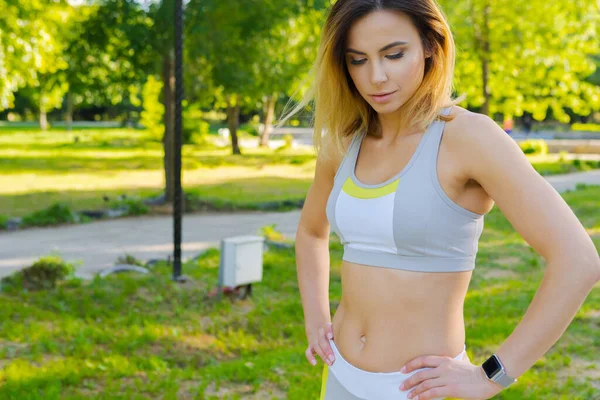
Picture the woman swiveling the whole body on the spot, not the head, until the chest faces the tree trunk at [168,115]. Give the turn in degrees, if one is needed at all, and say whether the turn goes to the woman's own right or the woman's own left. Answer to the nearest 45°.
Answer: approximately 90° to the woman's own right

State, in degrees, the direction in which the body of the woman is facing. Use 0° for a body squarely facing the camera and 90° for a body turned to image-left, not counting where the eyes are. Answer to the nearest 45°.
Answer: approximately 45°

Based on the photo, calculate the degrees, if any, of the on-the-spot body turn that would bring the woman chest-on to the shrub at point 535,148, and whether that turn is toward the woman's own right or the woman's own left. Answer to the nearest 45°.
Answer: approximately 135° to the woman's own right

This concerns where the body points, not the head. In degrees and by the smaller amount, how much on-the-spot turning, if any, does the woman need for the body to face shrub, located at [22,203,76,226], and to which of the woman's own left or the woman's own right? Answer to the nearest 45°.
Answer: approximately 90° to the woman's own right

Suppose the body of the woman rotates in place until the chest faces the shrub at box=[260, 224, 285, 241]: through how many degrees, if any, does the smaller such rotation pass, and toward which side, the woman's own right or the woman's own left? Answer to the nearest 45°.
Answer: approximately 135° to the woman's own right

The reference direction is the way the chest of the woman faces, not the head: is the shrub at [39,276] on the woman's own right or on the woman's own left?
on the woman's own right

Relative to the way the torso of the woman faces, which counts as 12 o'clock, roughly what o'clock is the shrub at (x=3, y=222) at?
The shrub is roughly at 3 o'clock from the woman.

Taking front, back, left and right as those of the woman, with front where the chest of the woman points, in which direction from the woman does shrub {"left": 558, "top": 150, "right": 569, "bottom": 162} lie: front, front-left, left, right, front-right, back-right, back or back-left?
back-right

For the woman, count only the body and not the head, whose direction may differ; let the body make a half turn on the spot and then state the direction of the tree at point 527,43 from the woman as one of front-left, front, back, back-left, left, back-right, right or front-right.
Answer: front-left

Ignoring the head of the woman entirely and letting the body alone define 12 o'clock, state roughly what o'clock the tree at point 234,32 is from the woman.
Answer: The tree is roughly at 4 o'clock from the woman.
